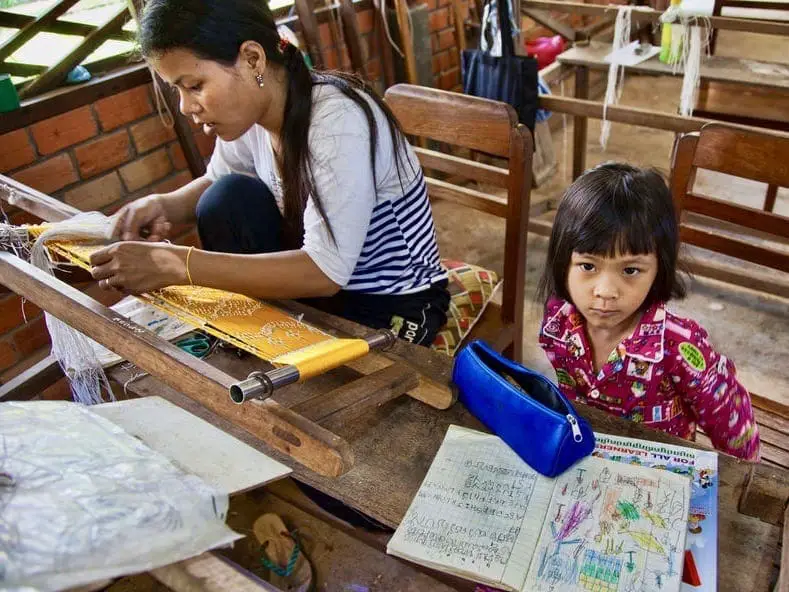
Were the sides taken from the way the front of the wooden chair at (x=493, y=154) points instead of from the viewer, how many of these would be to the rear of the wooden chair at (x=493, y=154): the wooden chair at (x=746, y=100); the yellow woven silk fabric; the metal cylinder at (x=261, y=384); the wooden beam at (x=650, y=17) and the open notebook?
2

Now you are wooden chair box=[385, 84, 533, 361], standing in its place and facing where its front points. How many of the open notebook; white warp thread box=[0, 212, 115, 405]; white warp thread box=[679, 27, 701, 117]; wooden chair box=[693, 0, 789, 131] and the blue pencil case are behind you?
2

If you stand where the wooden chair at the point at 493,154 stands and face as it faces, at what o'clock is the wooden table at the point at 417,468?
The wooden table is roughly at 11 o'clock from the wooden chair.

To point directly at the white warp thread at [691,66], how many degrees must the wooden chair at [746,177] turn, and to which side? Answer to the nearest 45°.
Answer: approximately 135° to its right

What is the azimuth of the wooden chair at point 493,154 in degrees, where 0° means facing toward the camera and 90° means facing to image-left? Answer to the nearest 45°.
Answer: approximately 45°

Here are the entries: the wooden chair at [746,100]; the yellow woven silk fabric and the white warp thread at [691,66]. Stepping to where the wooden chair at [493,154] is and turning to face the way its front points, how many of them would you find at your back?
2

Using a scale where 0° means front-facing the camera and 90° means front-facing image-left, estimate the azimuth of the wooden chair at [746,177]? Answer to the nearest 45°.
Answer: approximately 45°

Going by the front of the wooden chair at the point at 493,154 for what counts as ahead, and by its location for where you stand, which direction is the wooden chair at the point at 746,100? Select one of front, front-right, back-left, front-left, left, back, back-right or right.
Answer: back
